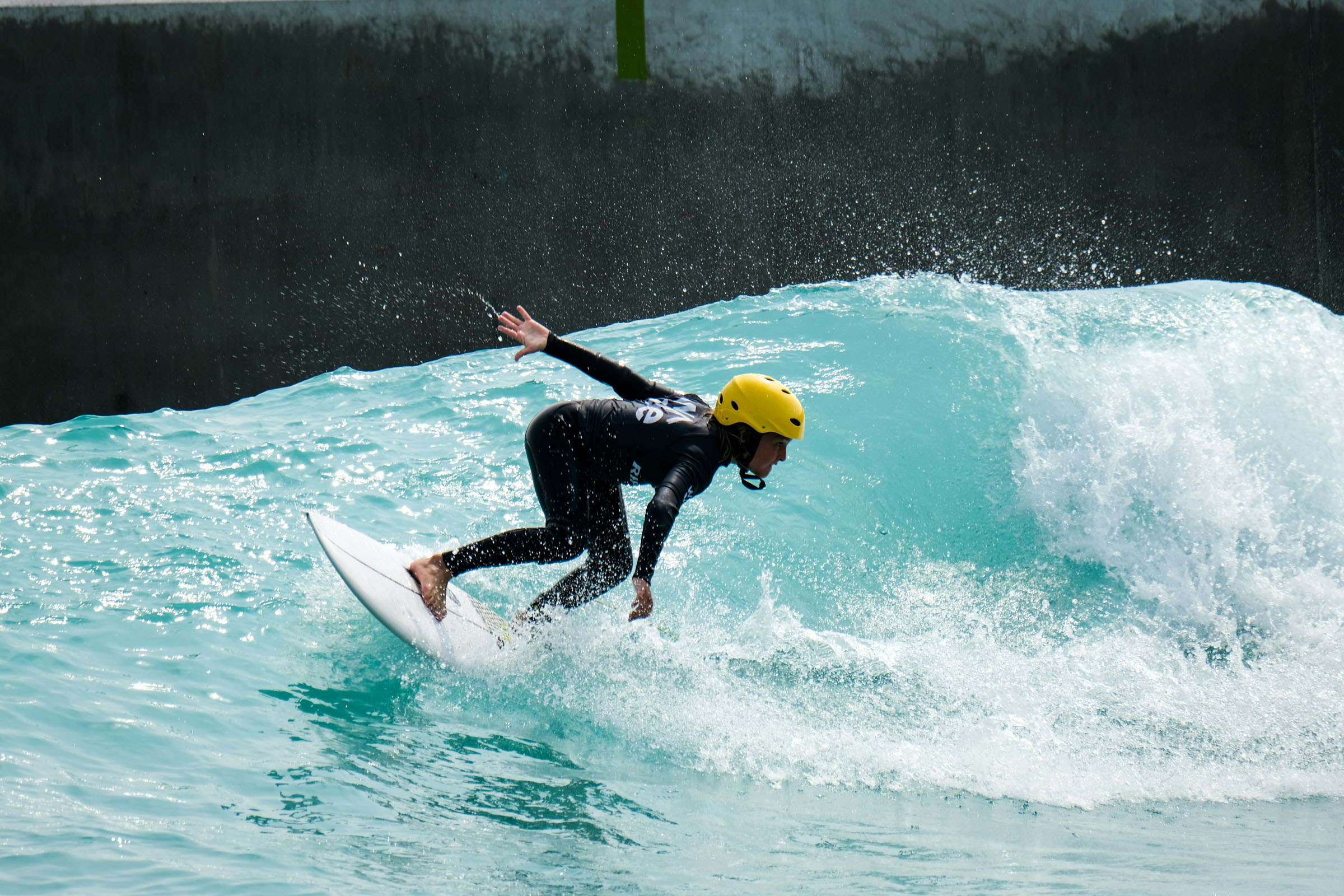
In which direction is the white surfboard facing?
to the viewer's left

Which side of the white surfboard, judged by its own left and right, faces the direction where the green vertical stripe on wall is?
right

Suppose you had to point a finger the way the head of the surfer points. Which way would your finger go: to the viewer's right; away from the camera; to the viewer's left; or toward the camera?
to the viewer's right
